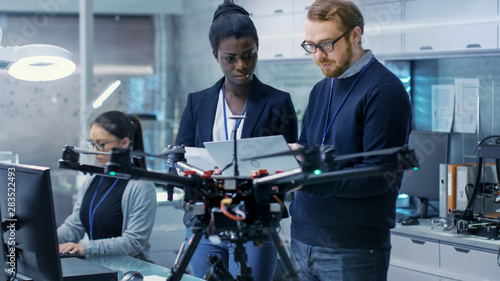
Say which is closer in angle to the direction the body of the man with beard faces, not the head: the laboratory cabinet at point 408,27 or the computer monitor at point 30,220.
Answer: the computer monitor

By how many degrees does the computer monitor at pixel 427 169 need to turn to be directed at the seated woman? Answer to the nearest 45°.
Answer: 0° — it already faces them

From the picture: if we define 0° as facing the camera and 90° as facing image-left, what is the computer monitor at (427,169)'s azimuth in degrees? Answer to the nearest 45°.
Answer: approximately 45°

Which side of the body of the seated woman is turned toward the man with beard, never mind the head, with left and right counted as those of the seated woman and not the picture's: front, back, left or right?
left

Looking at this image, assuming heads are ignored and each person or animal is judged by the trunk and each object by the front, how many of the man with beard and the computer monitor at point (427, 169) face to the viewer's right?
0

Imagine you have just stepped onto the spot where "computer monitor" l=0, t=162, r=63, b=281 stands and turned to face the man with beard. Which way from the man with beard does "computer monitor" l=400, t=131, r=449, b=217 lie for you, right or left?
left

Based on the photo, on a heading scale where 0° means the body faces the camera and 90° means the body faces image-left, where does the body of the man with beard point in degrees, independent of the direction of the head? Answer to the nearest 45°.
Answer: approximately 45°

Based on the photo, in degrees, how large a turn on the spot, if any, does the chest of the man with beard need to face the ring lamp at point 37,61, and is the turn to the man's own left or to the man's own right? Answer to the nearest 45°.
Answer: approximately 45° to the man's own right

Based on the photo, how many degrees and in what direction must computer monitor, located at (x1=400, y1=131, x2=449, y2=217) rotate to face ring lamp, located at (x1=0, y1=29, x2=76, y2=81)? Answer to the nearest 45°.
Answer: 0° — it already faces it
